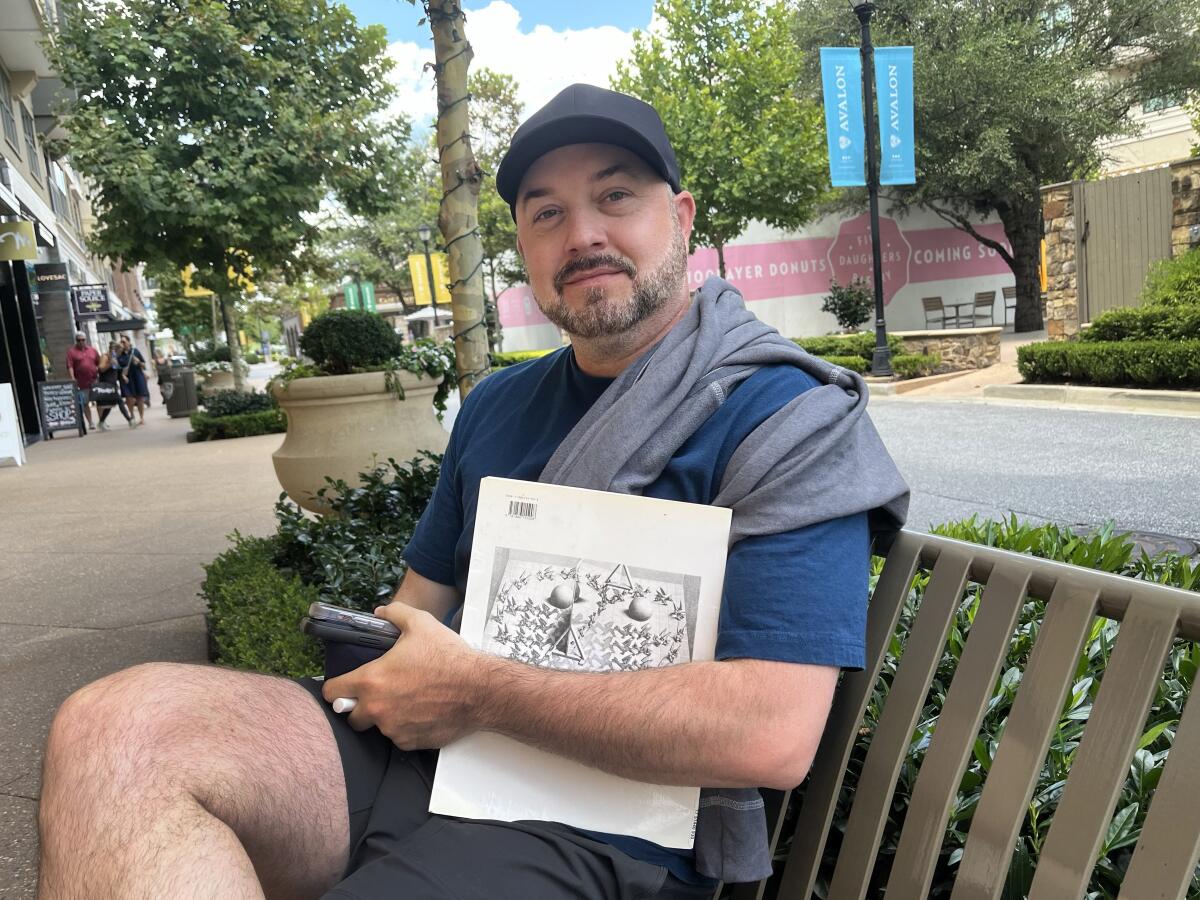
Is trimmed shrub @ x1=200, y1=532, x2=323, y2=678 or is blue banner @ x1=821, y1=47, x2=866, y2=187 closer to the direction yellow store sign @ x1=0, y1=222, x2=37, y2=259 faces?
the trimmed shrub

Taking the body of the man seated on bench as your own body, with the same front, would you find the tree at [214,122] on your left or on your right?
on your right

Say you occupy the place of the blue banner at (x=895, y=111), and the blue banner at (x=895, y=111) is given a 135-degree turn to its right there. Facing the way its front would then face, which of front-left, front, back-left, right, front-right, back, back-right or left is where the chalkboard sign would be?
front-left

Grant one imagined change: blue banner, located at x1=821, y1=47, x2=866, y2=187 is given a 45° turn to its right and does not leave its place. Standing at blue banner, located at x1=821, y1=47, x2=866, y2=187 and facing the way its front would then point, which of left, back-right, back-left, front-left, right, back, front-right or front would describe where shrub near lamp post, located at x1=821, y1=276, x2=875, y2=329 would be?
back-right

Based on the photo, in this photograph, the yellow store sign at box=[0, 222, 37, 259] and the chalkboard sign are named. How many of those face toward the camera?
2

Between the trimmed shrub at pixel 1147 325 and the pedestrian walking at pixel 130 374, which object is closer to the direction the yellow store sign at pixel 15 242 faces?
the trimmed shrub

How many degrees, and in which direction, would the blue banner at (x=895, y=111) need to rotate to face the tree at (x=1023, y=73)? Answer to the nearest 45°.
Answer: approximately 180°

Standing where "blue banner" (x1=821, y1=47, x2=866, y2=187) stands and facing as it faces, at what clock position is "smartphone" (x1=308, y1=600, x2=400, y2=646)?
The smartphone is roughly at 12 o'clock from the blue banner.

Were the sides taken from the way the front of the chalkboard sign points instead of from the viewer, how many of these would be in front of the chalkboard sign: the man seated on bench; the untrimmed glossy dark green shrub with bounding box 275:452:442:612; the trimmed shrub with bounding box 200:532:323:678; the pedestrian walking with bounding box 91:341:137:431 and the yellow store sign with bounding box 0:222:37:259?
4
